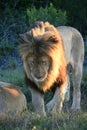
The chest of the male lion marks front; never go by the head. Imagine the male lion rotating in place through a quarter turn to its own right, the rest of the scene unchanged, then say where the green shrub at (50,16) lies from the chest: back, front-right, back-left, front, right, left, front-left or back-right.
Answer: front-right

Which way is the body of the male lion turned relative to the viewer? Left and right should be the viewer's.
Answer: facing the viewer and to the left of the viewer
